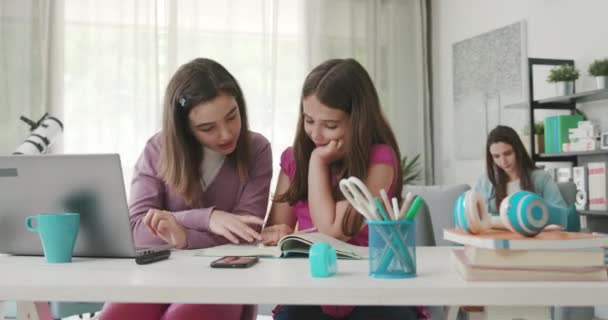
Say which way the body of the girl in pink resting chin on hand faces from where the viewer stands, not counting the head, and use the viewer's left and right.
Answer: facing the viewer and to the left of the viewer

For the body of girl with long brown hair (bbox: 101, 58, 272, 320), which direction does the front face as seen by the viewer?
toward the camera

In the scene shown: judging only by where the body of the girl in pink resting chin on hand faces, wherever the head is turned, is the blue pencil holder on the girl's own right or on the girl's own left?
on the girl's own left

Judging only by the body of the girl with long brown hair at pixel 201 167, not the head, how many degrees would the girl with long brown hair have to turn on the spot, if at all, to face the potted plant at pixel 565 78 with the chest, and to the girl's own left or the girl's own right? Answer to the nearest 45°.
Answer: approximately 135° to the girl's own left

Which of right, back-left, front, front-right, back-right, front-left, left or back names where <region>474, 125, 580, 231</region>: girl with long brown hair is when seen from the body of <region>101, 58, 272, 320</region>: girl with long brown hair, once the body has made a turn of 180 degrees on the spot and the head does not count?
front-right

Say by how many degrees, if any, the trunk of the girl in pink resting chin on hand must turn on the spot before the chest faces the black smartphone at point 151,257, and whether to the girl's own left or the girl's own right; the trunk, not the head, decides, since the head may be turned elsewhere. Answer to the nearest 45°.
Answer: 0° — they already face it

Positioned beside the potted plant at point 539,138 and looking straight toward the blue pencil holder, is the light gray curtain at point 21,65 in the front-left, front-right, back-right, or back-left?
front-right

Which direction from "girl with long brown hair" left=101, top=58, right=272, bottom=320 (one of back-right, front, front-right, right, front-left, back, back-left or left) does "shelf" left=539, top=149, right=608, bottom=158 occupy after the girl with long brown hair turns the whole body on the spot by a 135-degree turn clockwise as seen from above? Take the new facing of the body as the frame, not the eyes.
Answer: right

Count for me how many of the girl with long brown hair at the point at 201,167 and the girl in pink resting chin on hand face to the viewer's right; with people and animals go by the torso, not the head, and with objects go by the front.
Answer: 0

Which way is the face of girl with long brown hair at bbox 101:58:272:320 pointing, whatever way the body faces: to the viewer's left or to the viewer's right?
to the viewer's right

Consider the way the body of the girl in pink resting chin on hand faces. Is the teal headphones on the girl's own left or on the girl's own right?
on the girl's own left
